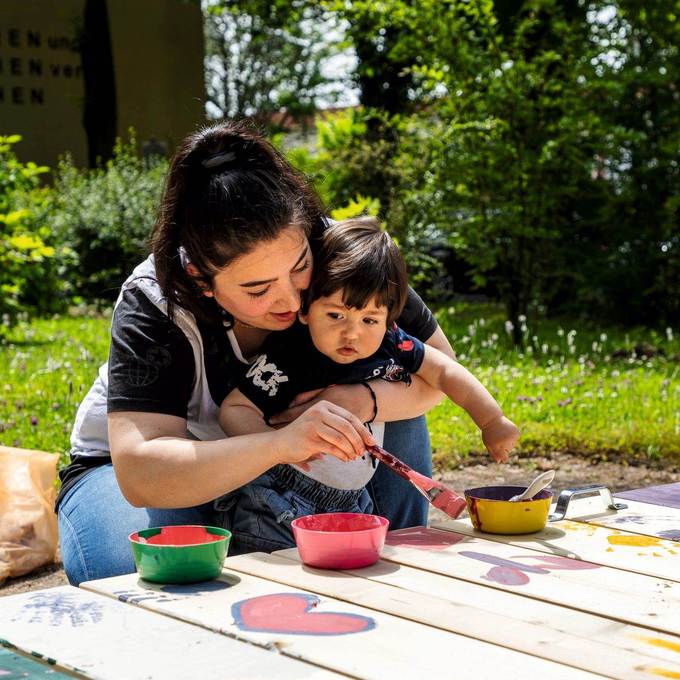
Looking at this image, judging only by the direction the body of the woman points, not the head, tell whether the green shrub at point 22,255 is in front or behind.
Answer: behind

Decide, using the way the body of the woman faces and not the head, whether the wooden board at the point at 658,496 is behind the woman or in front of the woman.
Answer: in front

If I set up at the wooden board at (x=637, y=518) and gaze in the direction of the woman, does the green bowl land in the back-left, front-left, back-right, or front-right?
front-left

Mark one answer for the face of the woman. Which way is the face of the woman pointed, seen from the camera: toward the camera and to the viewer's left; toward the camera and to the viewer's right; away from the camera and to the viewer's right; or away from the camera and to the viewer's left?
toward the camera and to the viewer's right

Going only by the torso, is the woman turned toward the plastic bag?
no

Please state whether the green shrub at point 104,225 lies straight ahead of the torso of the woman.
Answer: no

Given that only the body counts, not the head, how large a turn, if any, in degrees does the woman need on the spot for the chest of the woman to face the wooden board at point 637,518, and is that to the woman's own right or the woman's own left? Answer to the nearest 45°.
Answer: approximately 45° to the woman's own left

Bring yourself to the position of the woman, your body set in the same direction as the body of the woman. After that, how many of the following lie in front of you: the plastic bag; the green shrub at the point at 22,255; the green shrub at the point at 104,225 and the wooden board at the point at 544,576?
1

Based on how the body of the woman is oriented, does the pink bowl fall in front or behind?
in front

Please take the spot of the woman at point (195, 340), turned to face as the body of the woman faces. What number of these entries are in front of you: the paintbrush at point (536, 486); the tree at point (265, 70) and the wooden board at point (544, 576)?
2

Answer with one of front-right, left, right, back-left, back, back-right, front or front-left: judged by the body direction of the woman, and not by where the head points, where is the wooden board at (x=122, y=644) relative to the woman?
front-right
